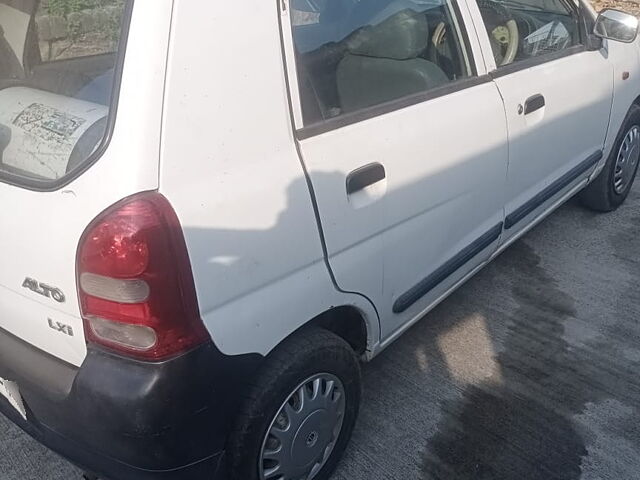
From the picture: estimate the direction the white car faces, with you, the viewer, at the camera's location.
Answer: facing away from the viewer and to the right of the viewer
